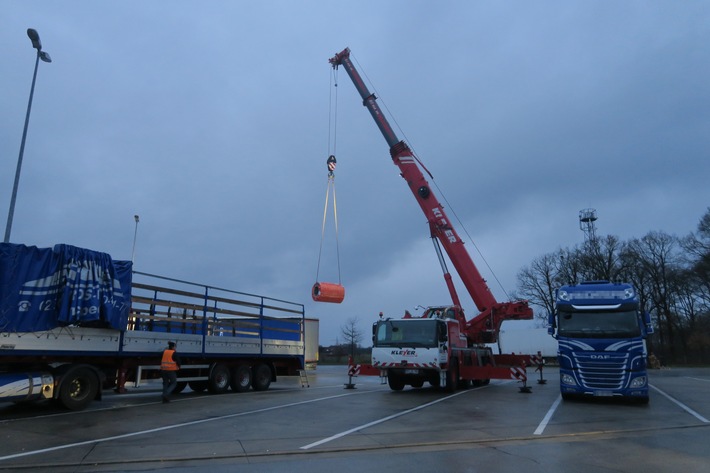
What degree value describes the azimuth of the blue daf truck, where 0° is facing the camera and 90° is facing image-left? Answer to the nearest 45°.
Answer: approximately 0°

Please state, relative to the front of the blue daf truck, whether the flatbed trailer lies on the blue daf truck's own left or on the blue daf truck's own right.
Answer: on the blue daf truck's own right

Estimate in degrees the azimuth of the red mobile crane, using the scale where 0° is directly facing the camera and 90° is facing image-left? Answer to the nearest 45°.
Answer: approximately 45°

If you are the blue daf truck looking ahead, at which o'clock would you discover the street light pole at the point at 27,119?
The street light pole is roughly at 2 o'clock from the blue daf truck.

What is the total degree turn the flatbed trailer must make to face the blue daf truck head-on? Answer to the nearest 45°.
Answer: approximately 135° to its left

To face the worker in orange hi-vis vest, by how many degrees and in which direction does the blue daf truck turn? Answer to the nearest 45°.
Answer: approximately 45° to its right

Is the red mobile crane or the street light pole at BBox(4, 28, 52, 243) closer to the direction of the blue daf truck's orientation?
the street light pole
